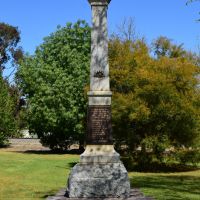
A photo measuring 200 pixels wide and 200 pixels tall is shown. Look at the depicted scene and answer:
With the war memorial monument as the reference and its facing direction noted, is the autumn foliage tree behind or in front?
behind

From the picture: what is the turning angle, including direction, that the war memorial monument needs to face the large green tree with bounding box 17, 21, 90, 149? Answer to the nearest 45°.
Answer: approximately 180°

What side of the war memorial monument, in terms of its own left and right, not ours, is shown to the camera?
front
